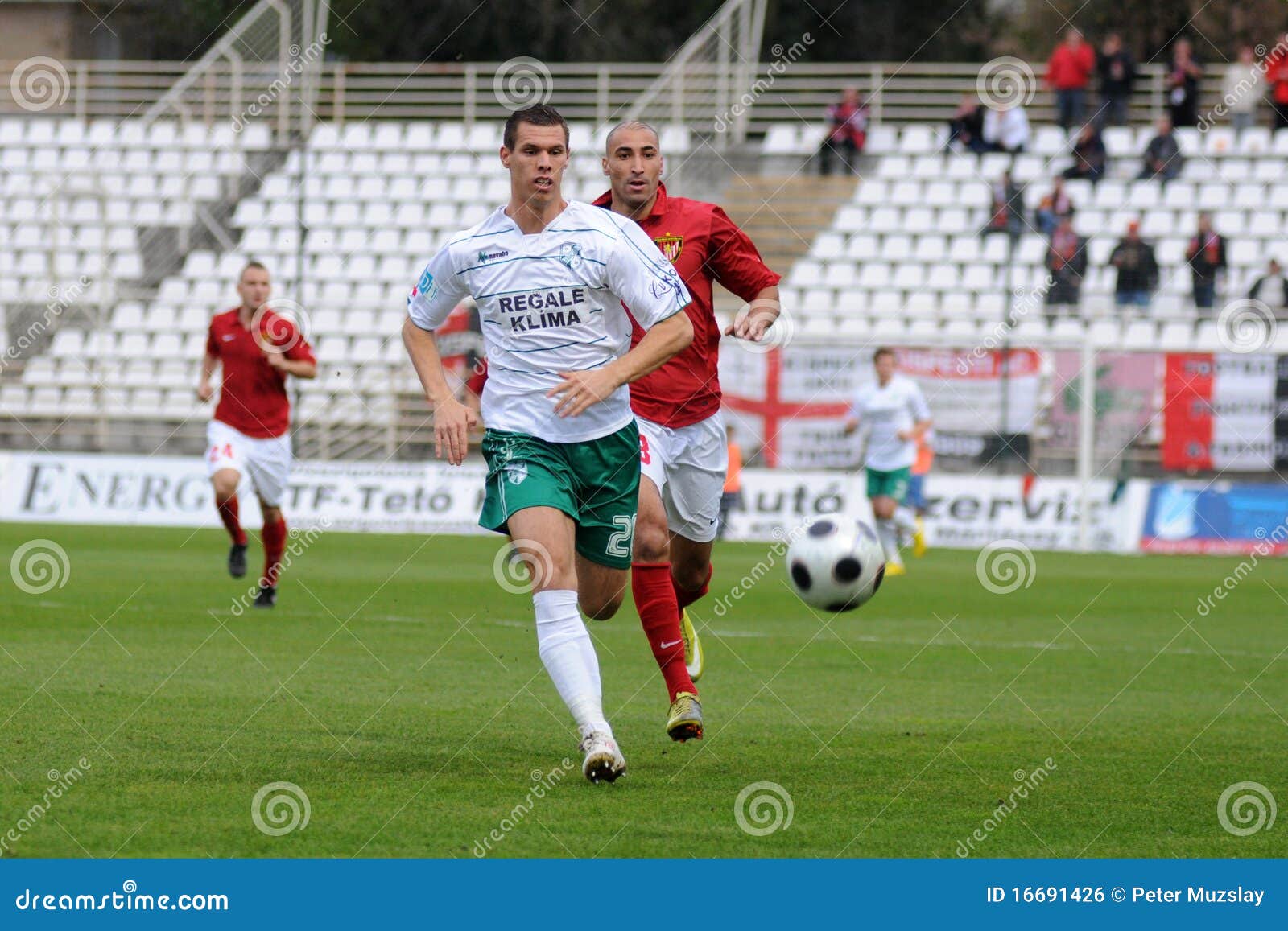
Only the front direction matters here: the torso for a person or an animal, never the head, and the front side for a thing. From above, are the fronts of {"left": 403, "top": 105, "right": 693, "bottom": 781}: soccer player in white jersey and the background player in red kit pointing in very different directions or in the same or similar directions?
same or similar directions

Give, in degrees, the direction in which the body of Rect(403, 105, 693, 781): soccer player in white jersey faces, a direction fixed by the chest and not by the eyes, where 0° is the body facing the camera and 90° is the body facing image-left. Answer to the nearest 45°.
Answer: approximately 0°

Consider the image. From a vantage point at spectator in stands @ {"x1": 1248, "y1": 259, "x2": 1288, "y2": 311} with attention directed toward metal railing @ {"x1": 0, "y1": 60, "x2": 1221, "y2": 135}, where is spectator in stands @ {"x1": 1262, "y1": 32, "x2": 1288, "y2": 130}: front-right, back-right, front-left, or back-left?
front-right

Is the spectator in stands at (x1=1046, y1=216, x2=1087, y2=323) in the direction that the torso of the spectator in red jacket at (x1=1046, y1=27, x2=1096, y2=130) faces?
yes

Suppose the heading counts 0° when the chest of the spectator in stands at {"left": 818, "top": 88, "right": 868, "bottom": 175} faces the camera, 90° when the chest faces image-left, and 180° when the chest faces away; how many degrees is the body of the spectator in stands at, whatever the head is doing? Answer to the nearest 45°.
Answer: approximately 45°

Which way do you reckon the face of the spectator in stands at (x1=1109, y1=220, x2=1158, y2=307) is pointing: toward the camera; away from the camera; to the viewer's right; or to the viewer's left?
toward the camera

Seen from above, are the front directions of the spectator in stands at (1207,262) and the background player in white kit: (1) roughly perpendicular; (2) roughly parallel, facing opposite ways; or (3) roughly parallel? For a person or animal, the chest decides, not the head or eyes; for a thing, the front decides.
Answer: roughly parallel

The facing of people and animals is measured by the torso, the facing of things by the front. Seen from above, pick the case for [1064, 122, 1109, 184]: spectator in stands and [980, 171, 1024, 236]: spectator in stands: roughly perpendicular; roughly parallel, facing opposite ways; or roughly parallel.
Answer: roughly parallel

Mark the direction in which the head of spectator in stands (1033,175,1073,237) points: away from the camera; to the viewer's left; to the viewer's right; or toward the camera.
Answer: toward the camera

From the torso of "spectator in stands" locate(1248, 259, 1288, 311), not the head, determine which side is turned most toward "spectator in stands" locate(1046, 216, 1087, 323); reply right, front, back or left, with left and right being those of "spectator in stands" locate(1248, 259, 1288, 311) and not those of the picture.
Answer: right

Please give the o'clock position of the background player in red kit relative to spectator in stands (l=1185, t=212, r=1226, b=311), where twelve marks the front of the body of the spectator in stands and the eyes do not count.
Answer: The background player in red kit is roughly at 1 o'clock from the spectator in stands.

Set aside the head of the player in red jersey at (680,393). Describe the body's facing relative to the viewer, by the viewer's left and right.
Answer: facing the viewer

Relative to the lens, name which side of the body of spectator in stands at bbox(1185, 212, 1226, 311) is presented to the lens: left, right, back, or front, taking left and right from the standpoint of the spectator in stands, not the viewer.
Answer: front

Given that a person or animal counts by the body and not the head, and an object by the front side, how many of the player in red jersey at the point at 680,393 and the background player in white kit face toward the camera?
2

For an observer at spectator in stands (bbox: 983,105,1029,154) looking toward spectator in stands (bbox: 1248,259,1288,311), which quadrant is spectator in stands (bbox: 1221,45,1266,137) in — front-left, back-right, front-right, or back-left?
front-left

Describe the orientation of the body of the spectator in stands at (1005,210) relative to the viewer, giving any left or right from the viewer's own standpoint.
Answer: facing the viewer and to the left of the viewer
